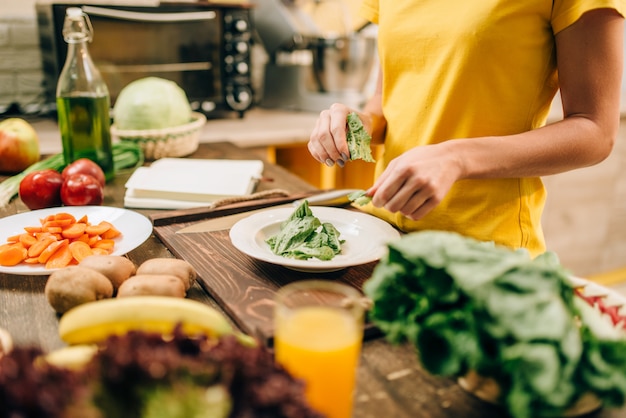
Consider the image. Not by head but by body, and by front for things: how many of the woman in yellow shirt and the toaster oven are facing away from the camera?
0

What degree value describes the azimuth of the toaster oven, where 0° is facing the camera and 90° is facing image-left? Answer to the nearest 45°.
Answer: approximately 0°

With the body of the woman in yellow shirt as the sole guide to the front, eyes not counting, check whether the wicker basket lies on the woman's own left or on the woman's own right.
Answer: on the woman's own right

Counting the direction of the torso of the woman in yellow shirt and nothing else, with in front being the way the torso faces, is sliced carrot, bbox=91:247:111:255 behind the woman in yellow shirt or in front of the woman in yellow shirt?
in front

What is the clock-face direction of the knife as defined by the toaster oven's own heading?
The knife is roughly at 12 o'clock from the toaster oven.

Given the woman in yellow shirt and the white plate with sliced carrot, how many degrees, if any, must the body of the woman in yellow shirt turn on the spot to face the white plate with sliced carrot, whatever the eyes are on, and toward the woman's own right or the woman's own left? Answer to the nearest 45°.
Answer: approximately 45° to the woman's own right

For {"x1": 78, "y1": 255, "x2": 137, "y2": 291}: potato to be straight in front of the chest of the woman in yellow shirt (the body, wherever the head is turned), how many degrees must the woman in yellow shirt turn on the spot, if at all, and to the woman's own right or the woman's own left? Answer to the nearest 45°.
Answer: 0° — they already face it

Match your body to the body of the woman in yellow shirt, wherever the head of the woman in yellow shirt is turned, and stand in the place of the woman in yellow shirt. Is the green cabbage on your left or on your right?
on your right

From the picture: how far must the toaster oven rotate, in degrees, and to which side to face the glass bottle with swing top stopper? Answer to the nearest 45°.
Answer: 0° — it already faces it

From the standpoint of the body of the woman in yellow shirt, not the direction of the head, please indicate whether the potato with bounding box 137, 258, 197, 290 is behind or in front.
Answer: in front
